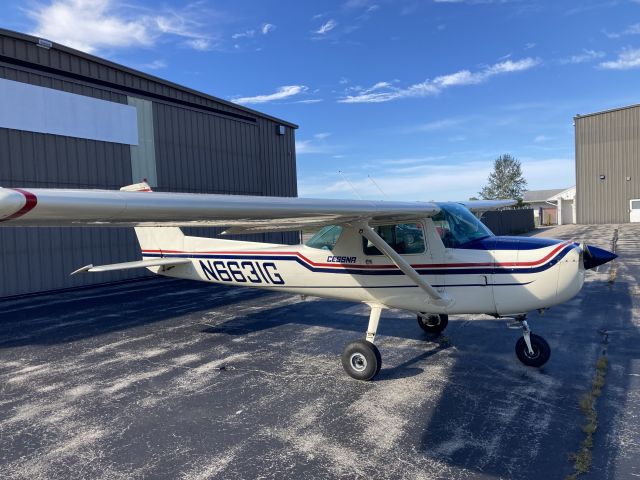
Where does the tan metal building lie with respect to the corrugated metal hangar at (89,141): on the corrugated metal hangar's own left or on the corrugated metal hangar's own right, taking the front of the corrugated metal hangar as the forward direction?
on the corrugated metal hangar's own left

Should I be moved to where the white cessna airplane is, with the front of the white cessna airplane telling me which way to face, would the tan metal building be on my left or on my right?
on my left

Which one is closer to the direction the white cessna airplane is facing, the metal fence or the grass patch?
the grass patch

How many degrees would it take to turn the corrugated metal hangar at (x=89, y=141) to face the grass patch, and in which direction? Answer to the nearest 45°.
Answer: approximately 45° to its right

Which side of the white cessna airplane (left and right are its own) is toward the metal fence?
left

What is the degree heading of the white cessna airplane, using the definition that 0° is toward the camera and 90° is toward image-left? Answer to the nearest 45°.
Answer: approximately 315°

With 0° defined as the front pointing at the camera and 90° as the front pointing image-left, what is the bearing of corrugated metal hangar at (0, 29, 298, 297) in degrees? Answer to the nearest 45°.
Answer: approximately 315°

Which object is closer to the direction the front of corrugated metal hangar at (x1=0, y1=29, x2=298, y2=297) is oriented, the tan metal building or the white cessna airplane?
the white cessna airplane

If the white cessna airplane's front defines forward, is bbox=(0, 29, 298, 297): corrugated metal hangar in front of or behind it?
behind

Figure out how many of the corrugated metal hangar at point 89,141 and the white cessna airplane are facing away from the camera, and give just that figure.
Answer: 0

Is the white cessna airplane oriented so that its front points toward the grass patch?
yes
